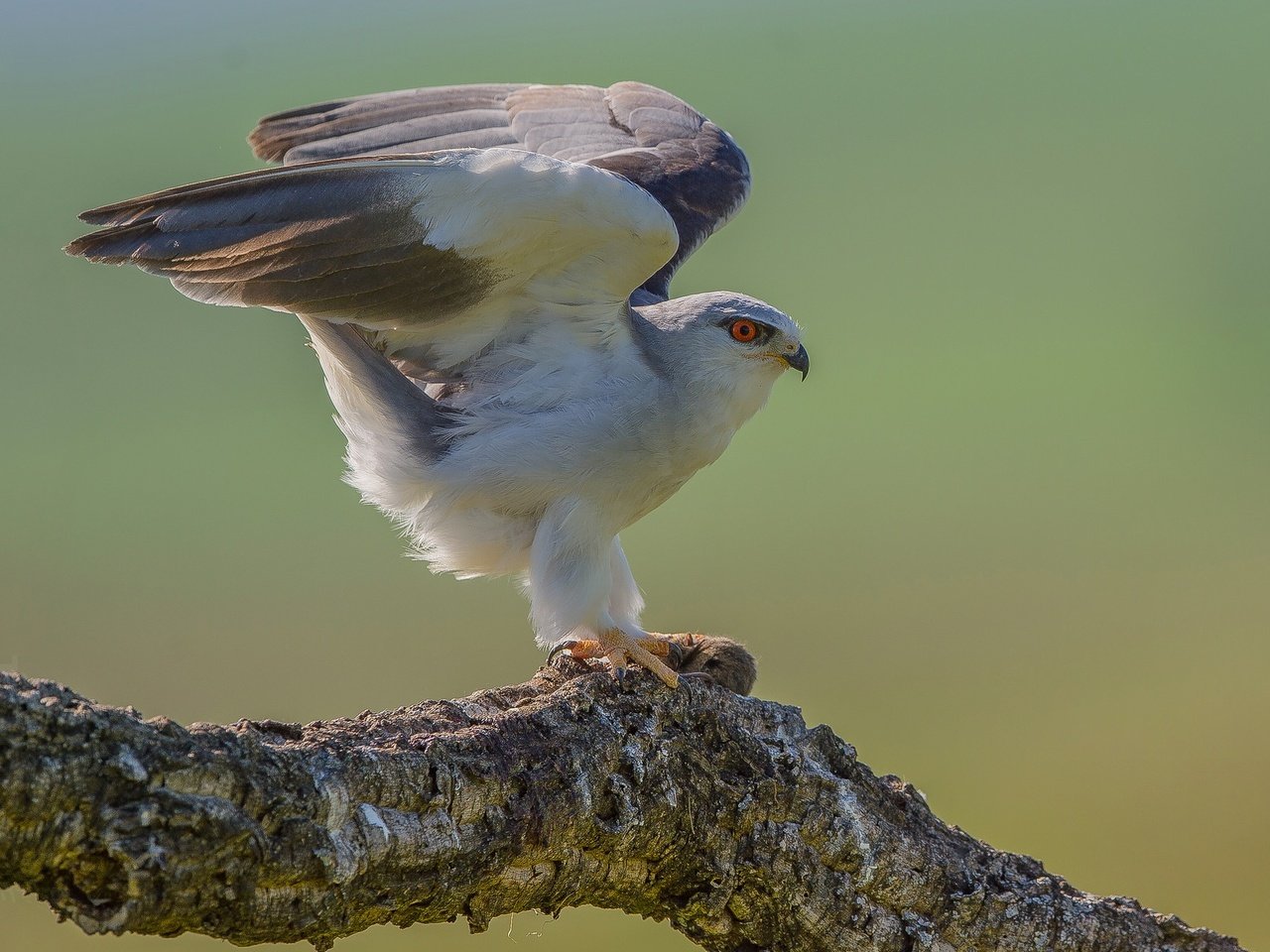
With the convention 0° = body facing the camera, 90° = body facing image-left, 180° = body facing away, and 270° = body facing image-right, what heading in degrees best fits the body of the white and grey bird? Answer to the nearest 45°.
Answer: approximately 270°
